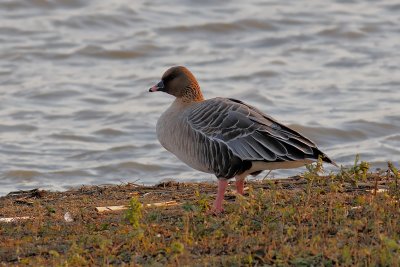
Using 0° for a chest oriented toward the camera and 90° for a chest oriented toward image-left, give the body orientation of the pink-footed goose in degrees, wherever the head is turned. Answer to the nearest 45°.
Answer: approximately 90°
